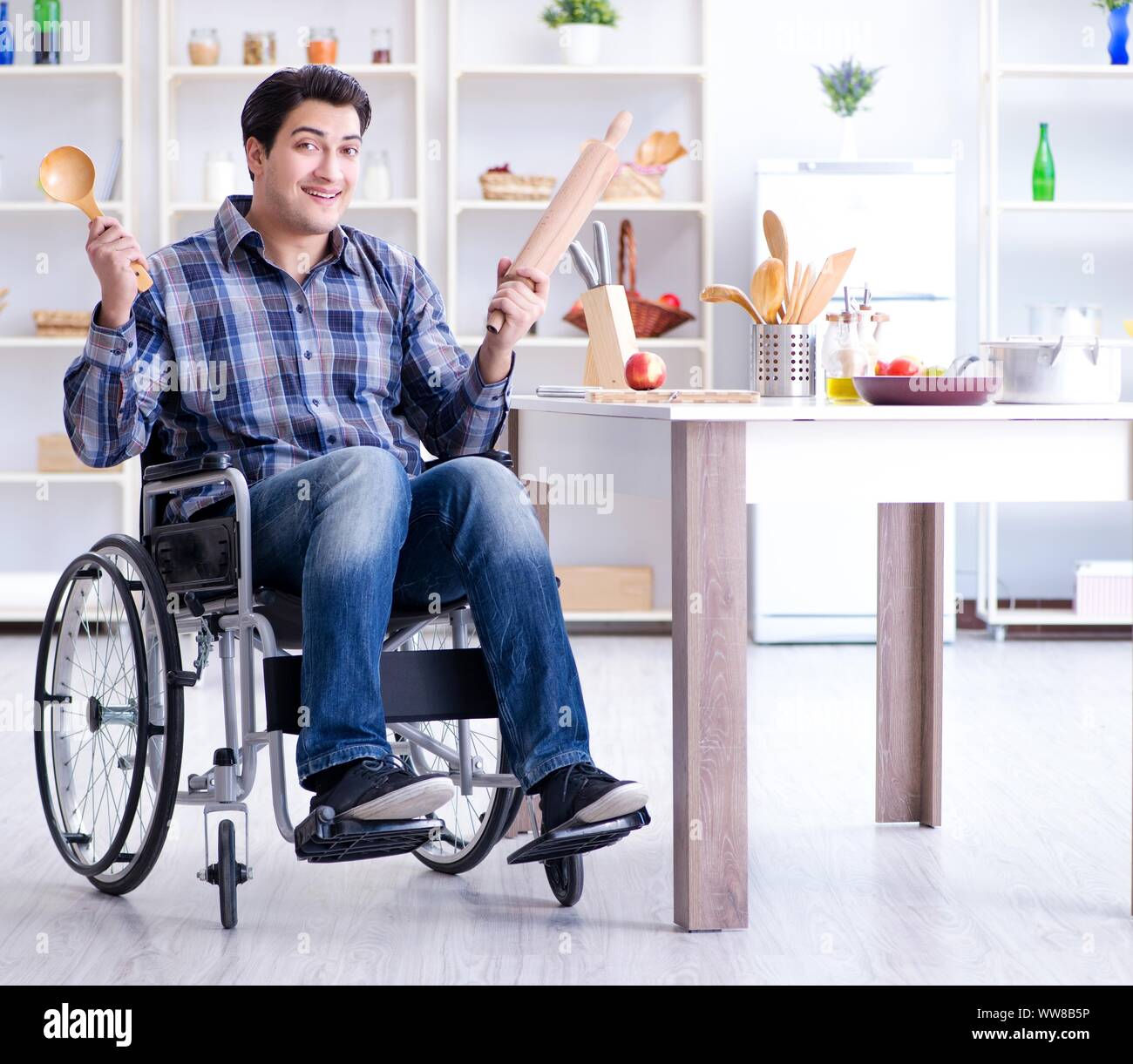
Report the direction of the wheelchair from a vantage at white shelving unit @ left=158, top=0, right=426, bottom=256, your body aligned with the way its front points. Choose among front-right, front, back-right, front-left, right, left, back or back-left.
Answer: front

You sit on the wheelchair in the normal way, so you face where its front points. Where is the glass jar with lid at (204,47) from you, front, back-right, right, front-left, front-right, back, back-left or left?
back-left

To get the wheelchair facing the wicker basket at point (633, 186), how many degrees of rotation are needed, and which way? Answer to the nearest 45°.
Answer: approximately 135° to its left

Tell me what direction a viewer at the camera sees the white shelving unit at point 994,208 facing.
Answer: facing the viewer

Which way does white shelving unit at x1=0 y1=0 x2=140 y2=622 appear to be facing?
toward the camera

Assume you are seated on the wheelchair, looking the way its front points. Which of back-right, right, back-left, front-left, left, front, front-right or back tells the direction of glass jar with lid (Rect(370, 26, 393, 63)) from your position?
back-left

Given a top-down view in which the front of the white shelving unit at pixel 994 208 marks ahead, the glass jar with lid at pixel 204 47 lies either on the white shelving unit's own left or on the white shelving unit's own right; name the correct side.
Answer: on the white shelving unit's own right

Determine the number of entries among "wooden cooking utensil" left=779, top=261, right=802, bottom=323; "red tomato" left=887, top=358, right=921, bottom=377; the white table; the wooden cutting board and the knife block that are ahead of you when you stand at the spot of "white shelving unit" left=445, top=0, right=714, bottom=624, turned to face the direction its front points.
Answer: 5

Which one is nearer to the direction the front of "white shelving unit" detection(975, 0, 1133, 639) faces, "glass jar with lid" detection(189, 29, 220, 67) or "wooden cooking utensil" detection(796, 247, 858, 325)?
the wooden cooking utensil

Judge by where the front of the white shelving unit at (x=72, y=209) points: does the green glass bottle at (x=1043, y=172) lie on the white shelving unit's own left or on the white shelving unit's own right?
on the white shelving unit's own left

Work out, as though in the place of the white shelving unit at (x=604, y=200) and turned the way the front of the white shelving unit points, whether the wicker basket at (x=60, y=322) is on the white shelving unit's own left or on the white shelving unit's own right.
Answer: on the white shelving unit's own right
